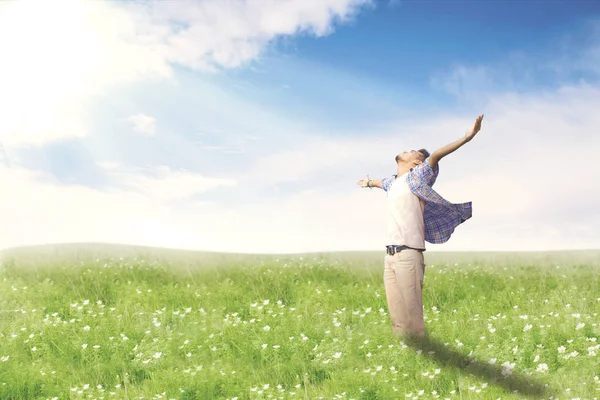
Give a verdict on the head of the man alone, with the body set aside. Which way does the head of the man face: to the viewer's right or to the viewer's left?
to the viewer's left

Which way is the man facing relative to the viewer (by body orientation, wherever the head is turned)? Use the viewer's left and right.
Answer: facing the viewer and to the left of the viewer
